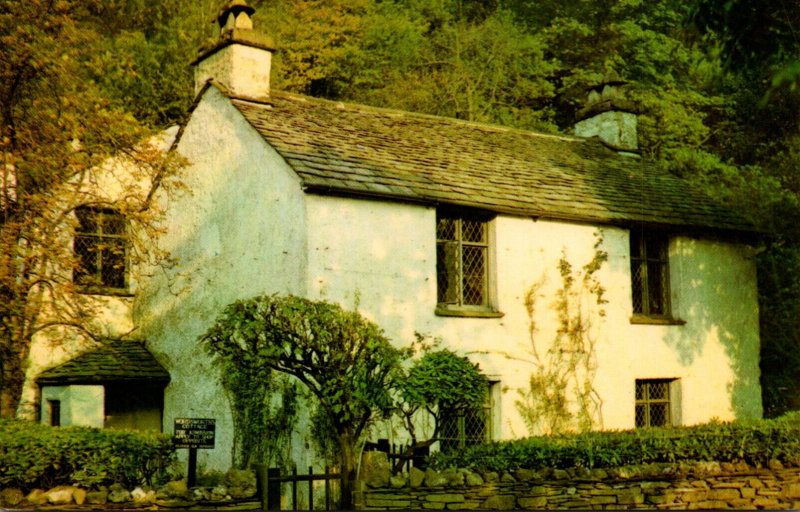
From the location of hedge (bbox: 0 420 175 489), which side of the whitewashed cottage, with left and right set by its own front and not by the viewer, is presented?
right

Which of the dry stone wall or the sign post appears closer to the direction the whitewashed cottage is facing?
the dry stone wall

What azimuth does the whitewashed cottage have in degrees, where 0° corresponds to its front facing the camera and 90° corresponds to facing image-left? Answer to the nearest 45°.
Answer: approximately 315°

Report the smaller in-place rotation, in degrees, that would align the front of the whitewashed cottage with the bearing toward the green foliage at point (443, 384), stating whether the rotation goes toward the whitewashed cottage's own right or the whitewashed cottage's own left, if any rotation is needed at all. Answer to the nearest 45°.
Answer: approximately 45° to the whitewashed cottage's own right

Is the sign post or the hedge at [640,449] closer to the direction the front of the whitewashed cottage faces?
the hedge

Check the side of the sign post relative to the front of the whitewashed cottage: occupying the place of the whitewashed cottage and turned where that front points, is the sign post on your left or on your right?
on your right

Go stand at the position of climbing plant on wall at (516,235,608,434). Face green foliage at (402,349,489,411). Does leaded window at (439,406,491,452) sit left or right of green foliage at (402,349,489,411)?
right
